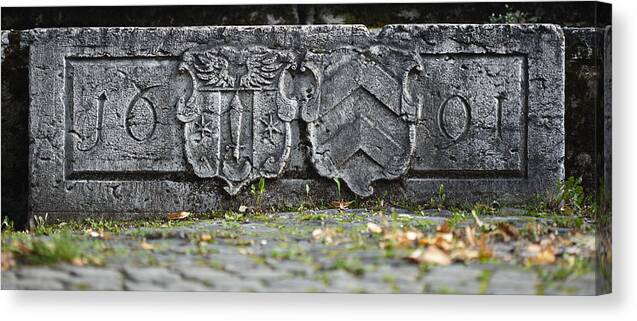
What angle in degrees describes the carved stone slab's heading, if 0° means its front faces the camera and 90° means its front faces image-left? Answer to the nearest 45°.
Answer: approximately 0°

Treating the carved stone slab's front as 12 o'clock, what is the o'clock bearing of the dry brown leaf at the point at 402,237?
The dry brown leaf is roughly at 11 o'clock from the carved stone slab.

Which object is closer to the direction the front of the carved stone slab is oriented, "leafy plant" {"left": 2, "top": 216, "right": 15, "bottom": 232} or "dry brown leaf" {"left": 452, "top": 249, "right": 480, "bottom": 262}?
the dry brown leaf

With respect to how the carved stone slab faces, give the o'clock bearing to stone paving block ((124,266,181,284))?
The stone paving block is roughly at 1 o'clock from the carved stone slab.

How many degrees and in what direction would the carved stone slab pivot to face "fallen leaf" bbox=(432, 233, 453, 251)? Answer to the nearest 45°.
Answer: approximately 45° to its left

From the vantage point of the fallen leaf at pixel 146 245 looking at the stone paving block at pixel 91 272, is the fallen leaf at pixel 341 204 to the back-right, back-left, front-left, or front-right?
back-left

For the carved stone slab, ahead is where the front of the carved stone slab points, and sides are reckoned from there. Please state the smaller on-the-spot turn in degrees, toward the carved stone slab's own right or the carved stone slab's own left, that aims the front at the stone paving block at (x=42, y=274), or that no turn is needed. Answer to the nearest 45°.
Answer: approximately 45° to the carved stone slab's own right

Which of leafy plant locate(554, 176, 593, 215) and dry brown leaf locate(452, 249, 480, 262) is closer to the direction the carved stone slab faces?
the dry brown leaf

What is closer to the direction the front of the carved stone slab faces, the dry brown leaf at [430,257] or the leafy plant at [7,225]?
the dry brown leaf

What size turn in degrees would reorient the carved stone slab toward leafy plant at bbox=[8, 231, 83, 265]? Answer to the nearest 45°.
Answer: approximately 45° to its right
